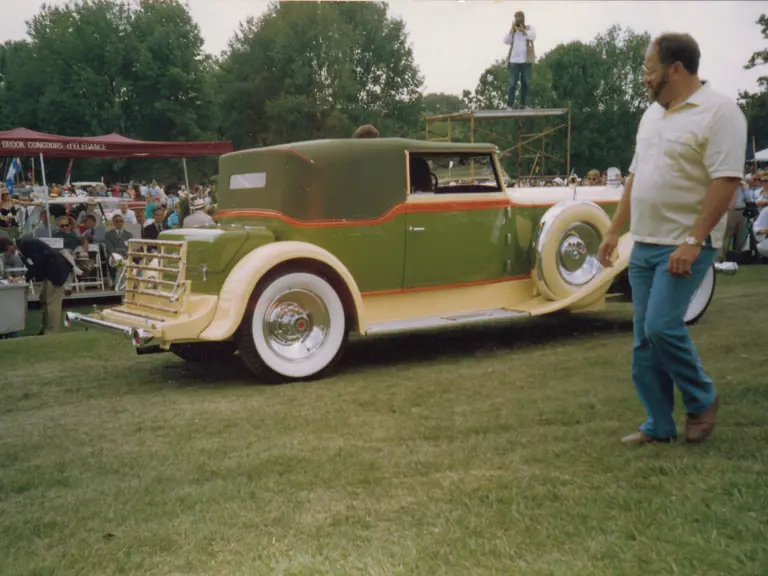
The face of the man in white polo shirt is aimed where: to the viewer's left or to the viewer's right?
to the viewer's left

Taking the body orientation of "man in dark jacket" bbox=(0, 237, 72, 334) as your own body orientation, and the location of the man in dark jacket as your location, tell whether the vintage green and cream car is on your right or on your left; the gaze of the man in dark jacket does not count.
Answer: on your left

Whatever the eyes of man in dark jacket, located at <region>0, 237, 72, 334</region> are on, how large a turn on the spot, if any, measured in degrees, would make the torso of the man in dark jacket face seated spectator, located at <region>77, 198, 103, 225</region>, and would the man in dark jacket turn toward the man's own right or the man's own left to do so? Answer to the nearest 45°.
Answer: approximately 90° to the man's own right

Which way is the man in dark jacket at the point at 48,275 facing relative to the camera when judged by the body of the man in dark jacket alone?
to the viewer's left
